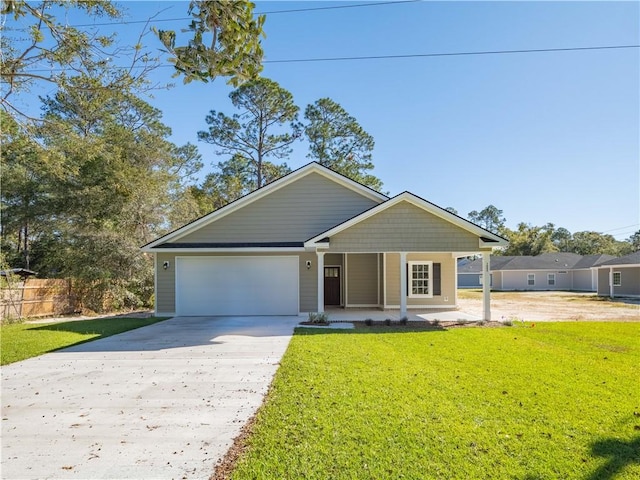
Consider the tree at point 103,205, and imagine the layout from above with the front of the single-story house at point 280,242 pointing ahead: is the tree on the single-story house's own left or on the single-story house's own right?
on the single-story house's own right

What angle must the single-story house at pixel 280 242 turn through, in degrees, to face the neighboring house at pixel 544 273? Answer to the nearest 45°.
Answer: approximately 135° to its left

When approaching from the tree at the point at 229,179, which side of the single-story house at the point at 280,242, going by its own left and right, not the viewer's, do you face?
back

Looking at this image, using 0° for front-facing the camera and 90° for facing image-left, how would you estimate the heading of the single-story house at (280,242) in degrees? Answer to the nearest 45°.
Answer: approximately 0°

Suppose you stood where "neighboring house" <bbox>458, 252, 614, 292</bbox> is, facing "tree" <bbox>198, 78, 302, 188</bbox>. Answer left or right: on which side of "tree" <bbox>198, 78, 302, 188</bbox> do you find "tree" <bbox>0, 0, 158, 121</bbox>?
left

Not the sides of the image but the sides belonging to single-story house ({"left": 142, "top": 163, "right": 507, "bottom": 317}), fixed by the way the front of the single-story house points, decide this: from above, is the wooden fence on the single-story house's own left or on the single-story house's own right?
on the single-story house's own right

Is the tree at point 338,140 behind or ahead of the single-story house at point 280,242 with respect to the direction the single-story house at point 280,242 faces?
behind
